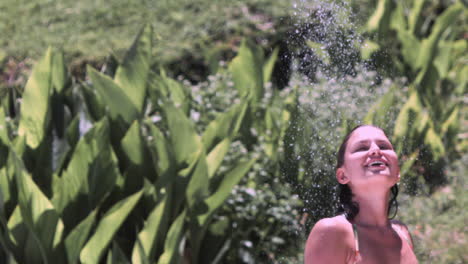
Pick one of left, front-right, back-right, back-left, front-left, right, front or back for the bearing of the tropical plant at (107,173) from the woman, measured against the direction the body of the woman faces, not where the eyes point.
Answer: back

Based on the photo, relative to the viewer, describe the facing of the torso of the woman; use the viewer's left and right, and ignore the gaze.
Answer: facing the viewer and to the right of the viewer
